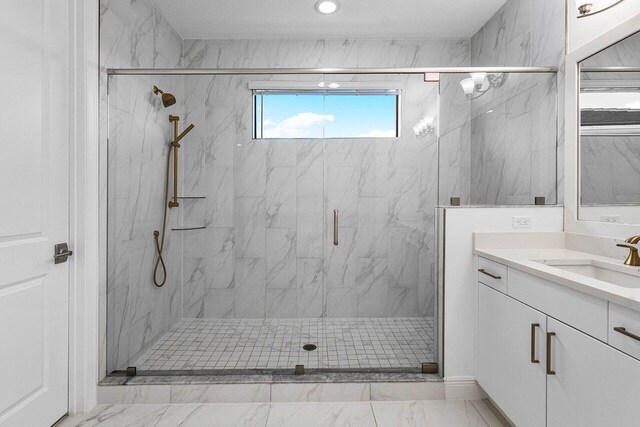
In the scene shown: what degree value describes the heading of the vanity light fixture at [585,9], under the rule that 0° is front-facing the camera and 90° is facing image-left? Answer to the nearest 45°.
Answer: approximately 45°

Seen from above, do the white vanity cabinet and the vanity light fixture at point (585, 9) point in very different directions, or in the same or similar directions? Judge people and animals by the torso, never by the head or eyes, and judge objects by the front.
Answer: same or similar directions

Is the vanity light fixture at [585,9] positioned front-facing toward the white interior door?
yes

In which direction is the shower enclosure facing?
toward the camera

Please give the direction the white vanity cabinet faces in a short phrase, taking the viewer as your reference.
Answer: facing the viewer and to the left of the viewer

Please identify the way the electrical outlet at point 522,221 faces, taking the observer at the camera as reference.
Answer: facing the viewer

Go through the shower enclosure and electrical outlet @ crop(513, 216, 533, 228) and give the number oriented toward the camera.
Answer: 2

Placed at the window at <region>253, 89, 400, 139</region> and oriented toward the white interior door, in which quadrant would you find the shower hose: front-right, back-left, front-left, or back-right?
front-right

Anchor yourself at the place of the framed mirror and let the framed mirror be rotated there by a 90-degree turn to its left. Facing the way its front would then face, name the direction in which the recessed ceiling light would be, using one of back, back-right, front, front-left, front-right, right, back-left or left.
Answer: back-right

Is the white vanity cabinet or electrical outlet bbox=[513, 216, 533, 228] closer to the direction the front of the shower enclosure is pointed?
the white vanity cabinet

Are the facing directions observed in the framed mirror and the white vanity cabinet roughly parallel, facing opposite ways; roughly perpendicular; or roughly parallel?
roughly parallel

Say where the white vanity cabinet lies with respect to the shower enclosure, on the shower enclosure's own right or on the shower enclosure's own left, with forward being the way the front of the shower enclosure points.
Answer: on the shower enclosure's own left

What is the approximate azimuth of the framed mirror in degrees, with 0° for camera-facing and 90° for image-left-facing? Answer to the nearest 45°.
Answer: approximately 45°
